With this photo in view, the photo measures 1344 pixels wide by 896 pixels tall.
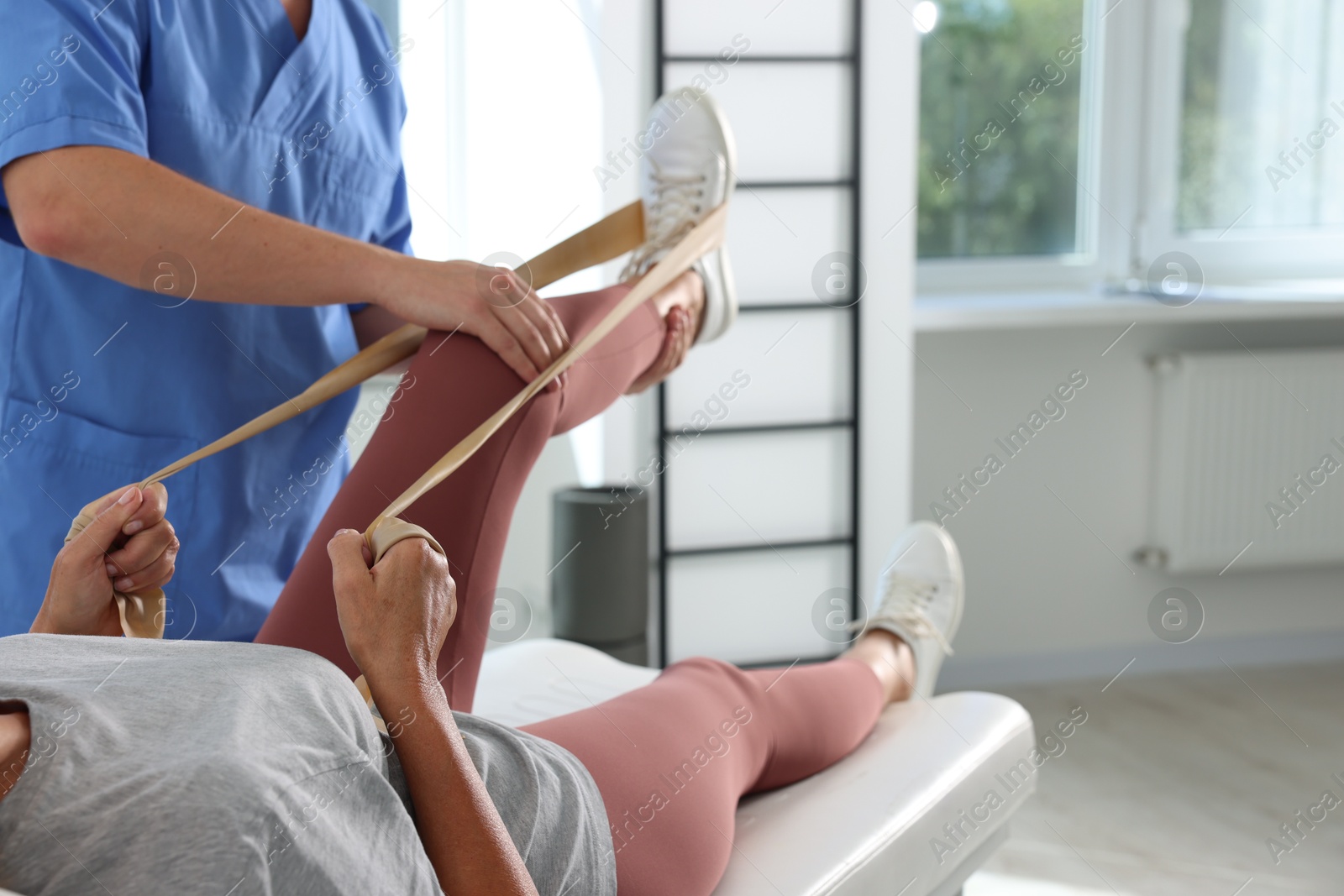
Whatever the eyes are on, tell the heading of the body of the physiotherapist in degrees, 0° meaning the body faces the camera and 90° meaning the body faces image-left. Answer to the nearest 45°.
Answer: approximately 315°

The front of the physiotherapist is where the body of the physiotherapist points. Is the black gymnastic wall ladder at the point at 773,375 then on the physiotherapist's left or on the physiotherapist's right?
on the physiotherapist's left

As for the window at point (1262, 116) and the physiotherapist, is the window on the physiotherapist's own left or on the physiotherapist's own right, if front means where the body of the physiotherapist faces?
on the physiotherapist's own left

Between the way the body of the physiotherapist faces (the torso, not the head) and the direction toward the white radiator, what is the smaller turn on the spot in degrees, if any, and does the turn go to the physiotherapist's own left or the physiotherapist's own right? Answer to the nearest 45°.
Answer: approximately 90° to the physiotherapist's own left

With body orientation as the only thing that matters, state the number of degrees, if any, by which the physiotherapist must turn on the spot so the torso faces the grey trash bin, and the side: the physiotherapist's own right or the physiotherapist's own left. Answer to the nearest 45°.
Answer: approximately 90° to the physiotherapist's own left

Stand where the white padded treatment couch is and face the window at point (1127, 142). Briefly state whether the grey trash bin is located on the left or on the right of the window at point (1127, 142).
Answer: left

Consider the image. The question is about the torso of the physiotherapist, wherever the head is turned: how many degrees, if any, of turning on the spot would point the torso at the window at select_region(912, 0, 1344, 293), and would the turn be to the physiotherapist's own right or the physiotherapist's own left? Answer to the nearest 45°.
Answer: approximately 90° to the physiotherapist's own left
